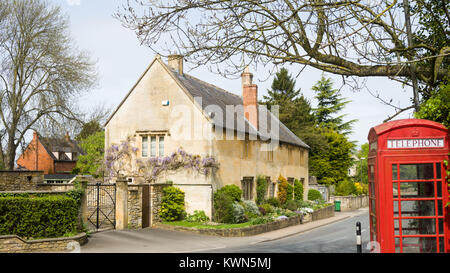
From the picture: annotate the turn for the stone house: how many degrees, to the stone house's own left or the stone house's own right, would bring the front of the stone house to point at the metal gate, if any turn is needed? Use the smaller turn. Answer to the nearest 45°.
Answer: approximately 90° to the stone house's own right

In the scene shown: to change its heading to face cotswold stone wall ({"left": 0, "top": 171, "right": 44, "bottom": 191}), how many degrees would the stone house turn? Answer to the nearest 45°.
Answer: approximately 135° to its right

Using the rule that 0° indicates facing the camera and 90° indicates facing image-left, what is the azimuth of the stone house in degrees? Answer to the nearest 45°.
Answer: approximately 315°

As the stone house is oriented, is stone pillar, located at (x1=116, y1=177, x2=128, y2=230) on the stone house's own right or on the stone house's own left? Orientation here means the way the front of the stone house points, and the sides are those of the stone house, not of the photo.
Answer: on the stone house's own right
